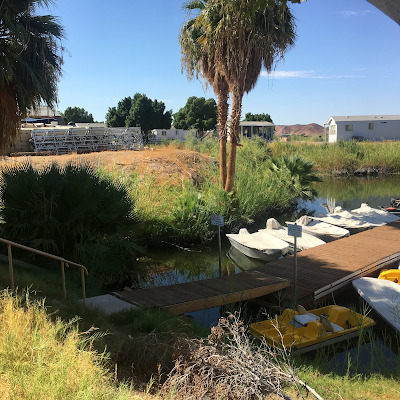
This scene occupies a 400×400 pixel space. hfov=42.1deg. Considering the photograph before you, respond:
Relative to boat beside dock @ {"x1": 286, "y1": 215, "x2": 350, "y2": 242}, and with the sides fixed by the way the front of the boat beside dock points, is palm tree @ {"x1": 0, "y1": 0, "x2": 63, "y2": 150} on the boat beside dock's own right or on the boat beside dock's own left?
on the boat beside dock's own right

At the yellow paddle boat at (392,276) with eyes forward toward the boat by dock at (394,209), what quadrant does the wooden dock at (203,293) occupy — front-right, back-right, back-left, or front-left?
back-left
